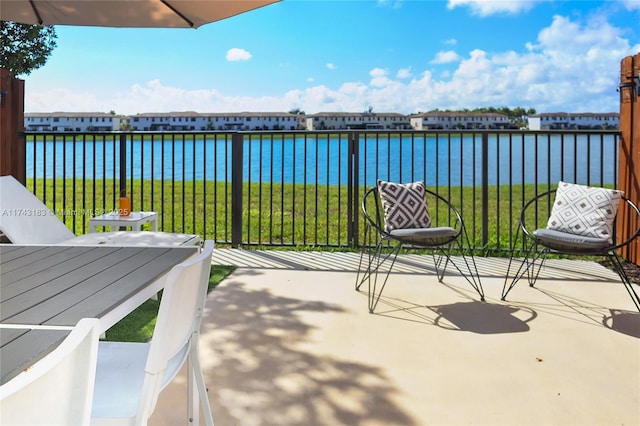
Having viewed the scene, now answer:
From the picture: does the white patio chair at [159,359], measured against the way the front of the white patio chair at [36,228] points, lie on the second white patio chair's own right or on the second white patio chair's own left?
on the second white patio chair's own right

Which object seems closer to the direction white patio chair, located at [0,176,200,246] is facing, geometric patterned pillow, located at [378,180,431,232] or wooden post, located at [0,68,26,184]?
the geometric patterned pillow

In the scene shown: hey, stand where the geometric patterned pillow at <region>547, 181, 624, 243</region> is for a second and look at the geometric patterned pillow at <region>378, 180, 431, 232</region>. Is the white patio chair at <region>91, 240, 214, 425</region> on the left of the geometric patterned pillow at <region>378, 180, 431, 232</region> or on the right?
left

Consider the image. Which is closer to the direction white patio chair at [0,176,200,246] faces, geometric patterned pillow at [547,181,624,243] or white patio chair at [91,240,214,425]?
the geometric patterned pillow

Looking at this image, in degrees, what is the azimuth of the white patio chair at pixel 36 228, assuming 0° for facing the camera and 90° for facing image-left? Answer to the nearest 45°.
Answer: approximately 270°

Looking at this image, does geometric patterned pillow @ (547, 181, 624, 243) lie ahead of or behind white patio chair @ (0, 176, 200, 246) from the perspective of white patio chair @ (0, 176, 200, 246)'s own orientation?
ahead

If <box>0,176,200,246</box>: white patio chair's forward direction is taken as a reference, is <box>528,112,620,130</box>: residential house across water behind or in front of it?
in front

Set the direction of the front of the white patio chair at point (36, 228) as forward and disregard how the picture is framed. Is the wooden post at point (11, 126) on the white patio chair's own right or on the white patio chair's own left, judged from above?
on the white patio chair's own left
